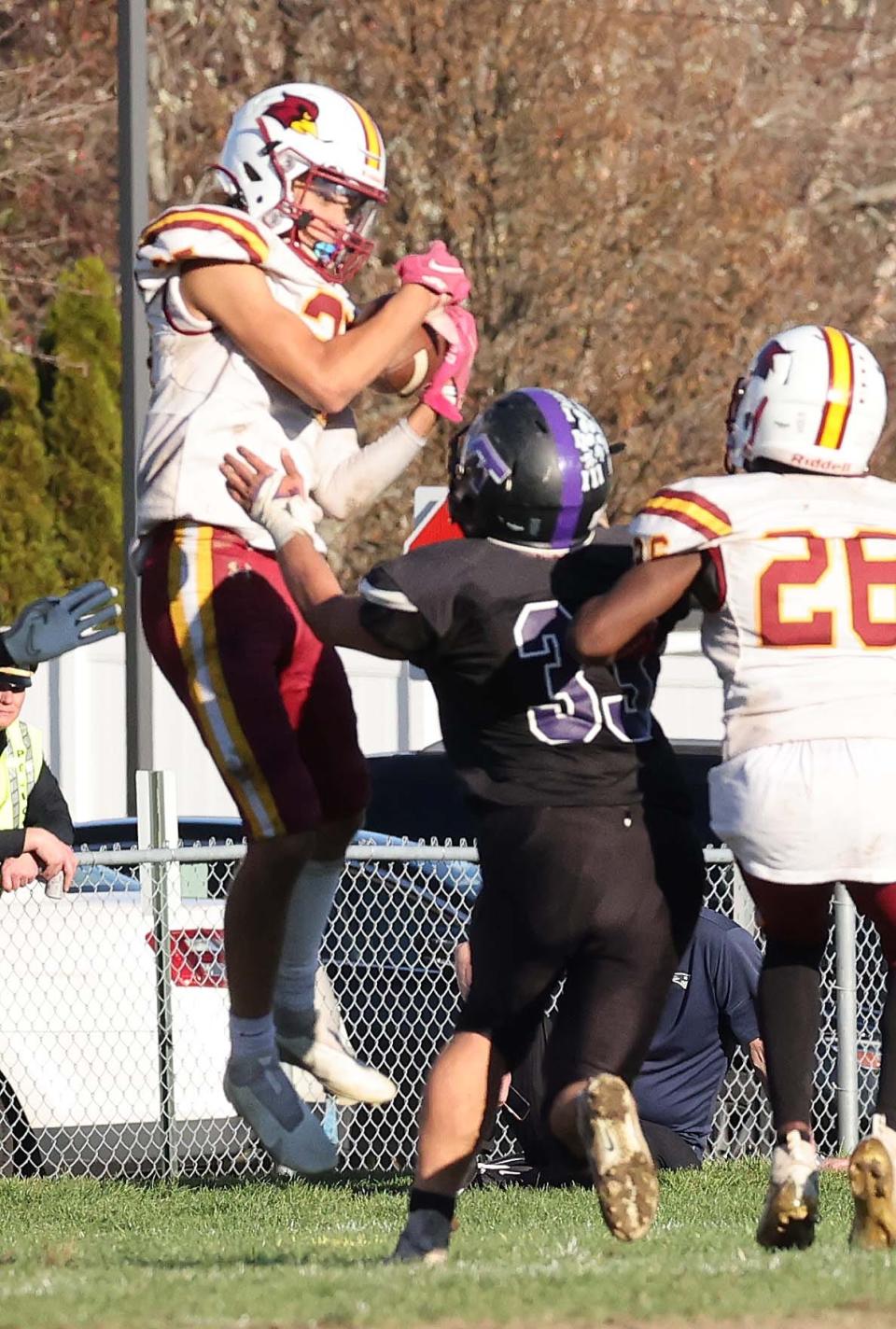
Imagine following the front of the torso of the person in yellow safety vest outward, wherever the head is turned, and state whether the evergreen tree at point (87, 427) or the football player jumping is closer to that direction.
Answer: the football player jumping

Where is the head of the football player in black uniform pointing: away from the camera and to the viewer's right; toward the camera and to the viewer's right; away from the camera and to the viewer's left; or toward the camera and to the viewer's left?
away from the camera and to the viewer's left

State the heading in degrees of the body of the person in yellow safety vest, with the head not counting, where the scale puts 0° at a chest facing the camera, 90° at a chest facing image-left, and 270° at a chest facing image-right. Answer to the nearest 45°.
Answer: approximately 0°

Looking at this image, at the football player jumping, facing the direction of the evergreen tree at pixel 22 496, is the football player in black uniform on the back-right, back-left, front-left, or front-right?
back-right

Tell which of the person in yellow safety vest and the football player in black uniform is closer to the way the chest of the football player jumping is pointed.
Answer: the football player in black uniform

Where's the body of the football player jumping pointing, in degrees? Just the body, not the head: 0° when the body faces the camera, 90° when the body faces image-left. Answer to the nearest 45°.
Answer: approximately 315°

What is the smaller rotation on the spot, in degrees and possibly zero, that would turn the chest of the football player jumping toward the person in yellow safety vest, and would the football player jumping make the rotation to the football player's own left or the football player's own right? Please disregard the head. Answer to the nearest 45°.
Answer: approximately 135° to the football player's own left
